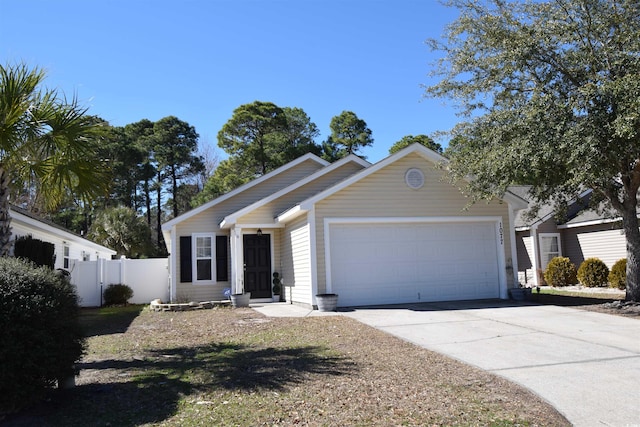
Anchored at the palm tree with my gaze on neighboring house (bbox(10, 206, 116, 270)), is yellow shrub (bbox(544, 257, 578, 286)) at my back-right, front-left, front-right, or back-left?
front-right

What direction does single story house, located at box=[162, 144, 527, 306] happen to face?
toward the camera

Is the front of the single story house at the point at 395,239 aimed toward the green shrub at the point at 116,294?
no

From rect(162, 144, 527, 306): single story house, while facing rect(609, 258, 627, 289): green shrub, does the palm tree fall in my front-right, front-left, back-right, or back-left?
back-right

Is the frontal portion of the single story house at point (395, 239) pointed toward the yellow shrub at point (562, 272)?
no

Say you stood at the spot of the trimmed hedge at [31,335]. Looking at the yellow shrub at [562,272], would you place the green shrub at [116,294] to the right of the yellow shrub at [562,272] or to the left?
left

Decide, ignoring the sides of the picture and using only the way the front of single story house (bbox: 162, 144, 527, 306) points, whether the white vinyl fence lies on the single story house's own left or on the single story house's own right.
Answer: on the single story house's own right

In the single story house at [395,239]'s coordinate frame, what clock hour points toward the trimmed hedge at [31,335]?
The trimmed hedge is roughly at 1 o'clock from the single story house.

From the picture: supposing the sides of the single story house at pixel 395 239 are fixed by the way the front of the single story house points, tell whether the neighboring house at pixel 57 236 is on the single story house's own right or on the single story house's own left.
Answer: on the single story house's own right

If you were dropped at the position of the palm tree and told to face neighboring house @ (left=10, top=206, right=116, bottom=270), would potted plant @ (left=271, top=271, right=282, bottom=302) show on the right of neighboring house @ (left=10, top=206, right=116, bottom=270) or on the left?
right

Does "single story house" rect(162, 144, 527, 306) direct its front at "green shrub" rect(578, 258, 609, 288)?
no
